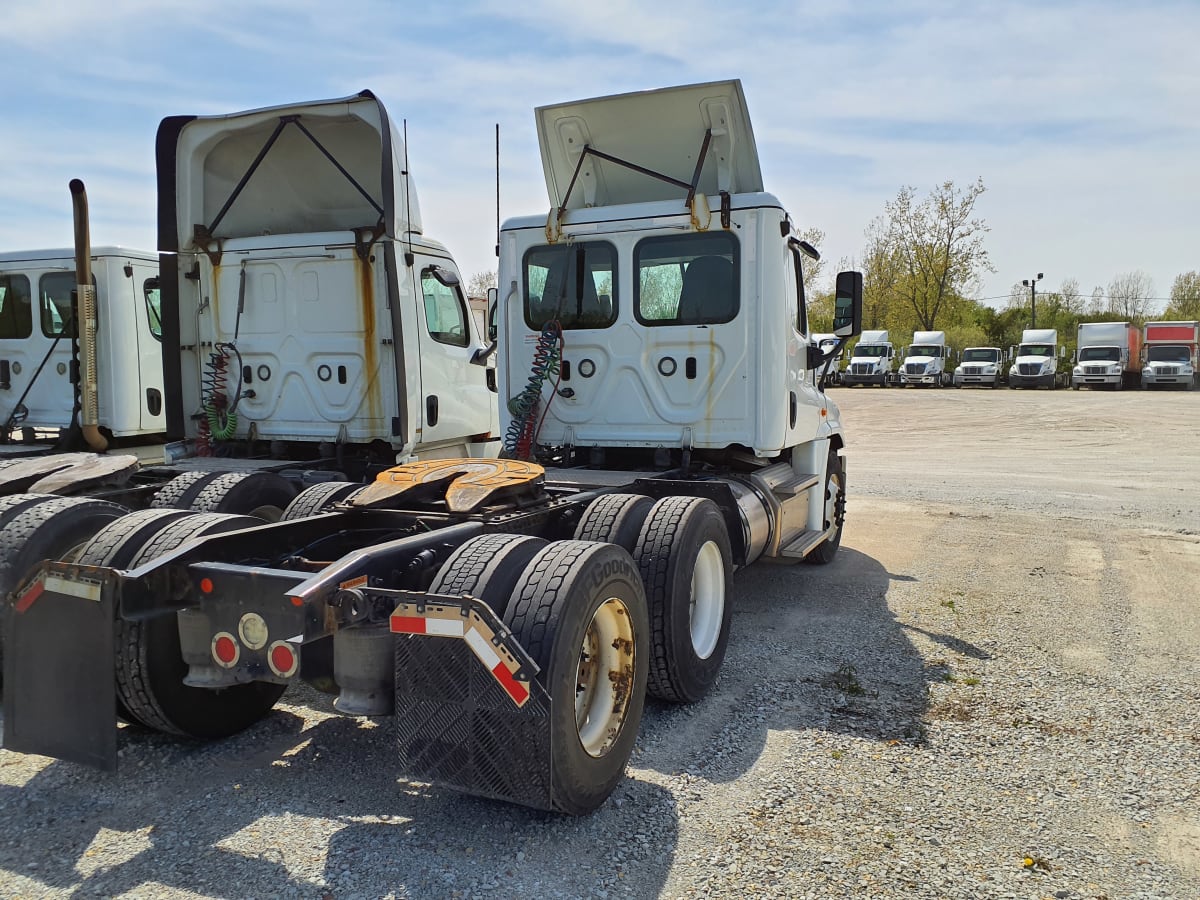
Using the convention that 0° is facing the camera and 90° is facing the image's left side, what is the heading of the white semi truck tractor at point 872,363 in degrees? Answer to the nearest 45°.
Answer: approximately 45°

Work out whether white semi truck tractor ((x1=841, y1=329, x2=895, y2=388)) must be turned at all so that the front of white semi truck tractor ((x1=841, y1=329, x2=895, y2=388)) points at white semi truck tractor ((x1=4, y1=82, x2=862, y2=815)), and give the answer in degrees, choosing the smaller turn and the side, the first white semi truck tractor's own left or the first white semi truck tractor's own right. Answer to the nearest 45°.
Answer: approximately 45° to the first white semi truck tractor's own left

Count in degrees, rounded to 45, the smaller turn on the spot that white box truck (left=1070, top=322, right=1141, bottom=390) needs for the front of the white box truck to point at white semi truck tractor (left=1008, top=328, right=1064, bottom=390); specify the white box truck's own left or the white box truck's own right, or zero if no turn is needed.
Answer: approximately 90° to the white box truck's own right

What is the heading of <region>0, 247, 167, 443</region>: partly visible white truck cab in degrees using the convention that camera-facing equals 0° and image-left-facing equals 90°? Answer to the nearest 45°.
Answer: approximately 225°

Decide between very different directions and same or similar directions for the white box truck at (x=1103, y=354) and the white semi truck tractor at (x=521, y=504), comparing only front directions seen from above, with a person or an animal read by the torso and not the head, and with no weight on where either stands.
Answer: very different directions

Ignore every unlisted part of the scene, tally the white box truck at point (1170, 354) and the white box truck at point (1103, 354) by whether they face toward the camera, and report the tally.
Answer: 2

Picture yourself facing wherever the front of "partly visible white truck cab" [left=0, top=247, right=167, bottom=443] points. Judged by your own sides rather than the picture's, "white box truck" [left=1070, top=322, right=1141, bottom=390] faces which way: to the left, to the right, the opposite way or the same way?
the opposite way

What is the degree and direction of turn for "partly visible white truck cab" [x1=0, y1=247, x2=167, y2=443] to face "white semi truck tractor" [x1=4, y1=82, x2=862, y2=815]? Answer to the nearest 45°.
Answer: approximately 135° to its right

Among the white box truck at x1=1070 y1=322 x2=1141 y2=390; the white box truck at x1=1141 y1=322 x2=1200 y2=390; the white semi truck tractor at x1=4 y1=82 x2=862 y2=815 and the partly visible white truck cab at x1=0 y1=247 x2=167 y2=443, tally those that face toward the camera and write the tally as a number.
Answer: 2
